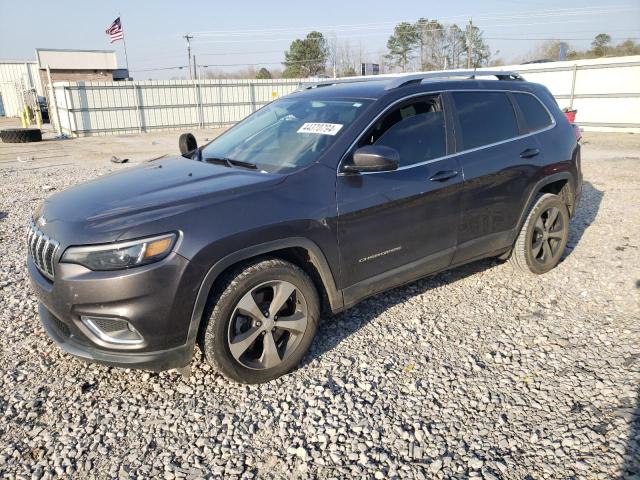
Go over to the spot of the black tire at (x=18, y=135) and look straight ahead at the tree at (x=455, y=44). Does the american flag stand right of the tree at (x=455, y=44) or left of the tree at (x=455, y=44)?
left

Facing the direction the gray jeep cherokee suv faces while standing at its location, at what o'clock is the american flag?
The american flag is roughly at 4 o'clock from the gray jeep cherokee suv.

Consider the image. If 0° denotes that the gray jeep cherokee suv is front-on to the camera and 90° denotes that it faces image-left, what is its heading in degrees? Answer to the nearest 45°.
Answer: approximately 45°

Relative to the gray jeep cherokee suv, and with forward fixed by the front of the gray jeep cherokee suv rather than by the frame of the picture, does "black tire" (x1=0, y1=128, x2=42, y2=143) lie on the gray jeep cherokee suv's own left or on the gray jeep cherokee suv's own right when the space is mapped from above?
on the gray jeep cherokee suv's own right

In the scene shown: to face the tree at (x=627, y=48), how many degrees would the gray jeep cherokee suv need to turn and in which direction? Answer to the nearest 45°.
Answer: approximately 180°

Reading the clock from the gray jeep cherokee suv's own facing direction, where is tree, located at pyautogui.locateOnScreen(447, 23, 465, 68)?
The tree is roughly at 5 o'clock from the gray jeep cherokee suv.

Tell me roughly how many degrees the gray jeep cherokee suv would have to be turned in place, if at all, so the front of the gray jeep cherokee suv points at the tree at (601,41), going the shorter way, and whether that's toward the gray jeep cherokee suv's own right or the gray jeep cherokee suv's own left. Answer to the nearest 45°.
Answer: approximately 180°
